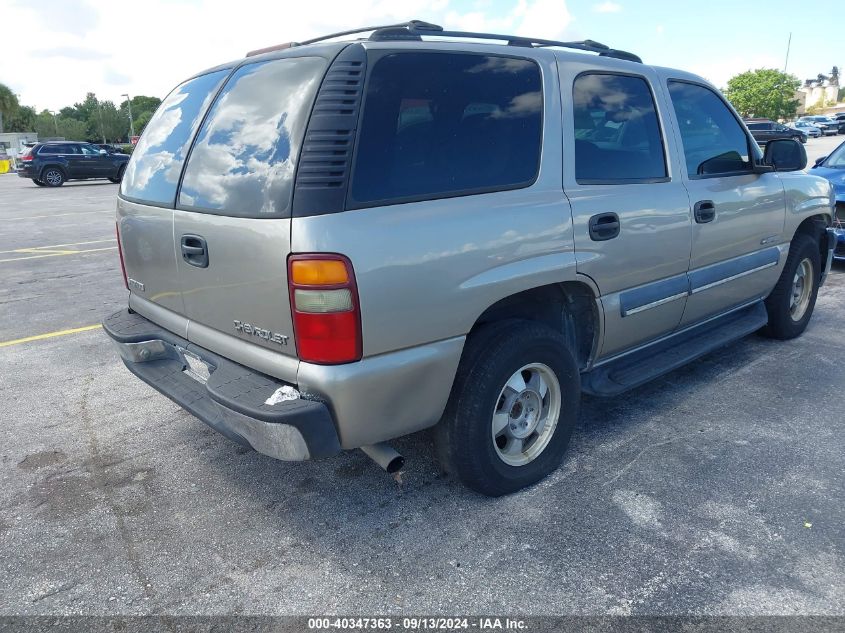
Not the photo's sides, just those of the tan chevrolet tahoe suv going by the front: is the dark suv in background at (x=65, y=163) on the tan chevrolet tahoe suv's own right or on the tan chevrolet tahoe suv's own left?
on the tan chevrolet tahoe suv's own left

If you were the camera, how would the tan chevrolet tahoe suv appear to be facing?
facing away from the viewer and to the right of the viewer
